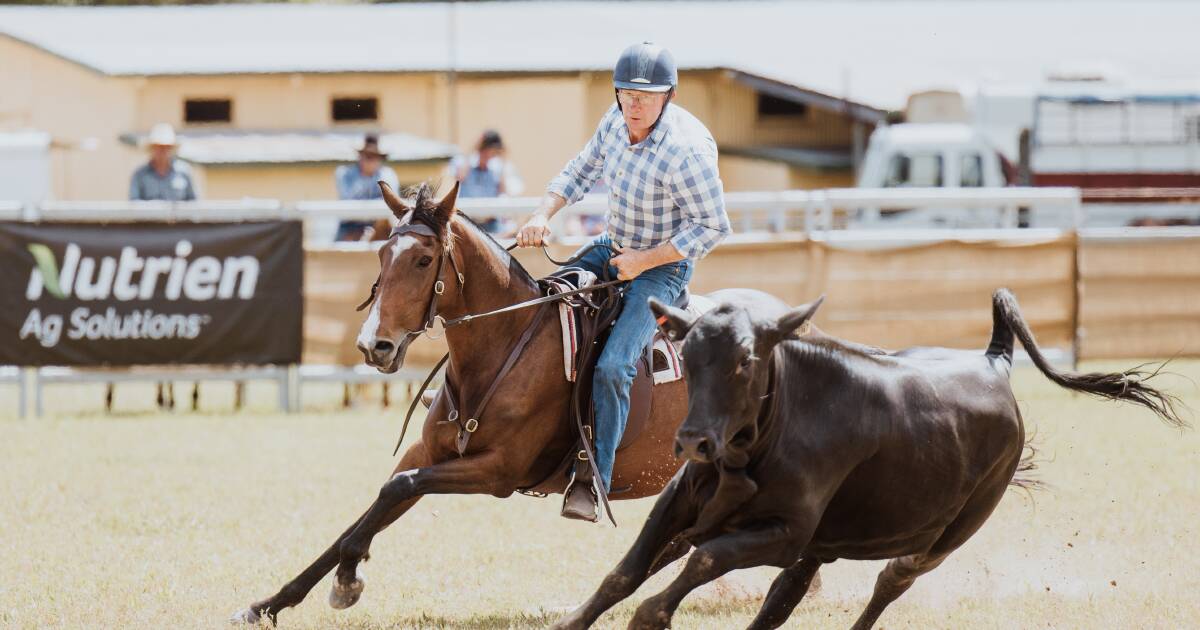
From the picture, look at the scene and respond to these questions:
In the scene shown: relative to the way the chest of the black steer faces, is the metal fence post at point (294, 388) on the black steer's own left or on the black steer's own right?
on the black steer's own right

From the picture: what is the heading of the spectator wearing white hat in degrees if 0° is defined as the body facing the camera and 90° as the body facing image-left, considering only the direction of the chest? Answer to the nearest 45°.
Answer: approximately 0°

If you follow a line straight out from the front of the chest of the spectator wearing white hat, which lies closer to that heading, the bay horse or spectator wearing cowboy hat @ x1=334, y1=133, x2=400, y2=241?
the bay horse

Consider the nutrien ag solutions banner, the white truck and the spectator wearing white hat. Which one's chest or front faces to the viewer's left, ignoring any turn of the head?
the white truck

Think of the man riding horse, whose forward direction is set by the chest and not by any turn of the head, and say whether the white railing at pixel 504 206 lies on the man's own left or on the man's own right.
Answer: on the man's own right

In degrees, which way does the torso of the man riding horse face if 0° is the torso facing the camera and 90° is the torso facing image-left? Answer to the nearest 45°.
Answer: approximately 45°

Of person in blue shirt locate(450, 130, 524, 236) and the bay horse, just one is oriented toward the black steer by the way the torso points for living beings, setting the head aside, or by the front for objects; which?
the person in blue shirt

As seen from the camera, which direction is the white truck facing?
to the viewer's left

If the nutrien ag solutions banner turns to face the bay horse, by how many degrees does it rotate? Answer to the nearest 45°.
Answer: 0° — it already faces it
